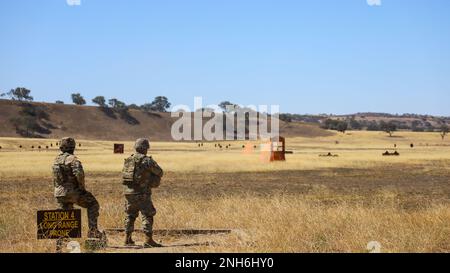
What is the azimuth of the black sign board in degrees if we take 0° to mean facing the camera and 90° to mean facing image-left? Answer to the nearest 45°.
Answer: approximately 0°

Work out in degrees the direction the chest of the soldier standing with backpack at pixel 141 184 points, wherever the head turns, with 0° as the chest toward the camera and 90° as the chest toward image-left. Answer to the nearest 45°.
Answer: approximately 225°

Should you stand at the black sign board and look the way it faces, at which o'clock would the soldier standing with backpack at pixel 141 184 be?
The soldier standing with backpack is roughly at 8 o'clock from the black sign board.

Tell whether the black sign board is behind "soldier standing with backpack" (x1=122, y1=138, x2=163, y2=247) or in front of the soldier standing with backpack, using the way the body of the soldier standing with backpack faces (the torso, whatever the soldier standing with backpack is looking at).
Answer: behind

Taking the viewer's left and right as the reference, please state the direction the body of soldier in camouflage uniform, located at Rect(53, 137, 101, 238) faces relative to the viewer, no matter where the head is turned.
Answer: facing away from the viewer and to the right of the viewer
